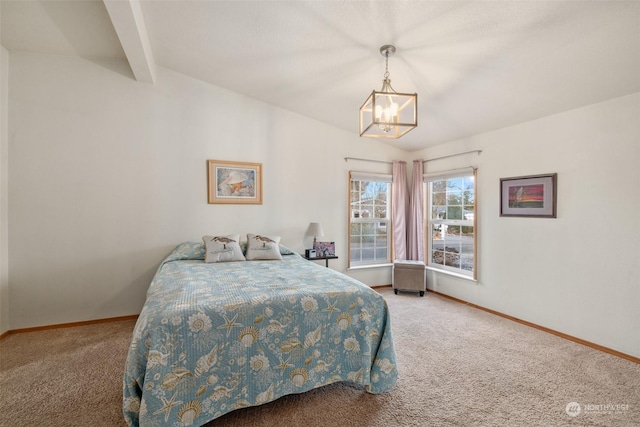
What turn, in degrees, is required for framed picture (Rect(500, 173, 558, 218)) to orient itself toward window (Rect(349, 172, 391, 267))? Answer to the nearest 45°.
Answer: approximately 45° to its right

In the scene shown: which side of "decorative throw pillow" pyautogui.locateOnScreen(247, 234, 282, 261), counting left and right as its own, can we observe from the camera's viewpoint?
front

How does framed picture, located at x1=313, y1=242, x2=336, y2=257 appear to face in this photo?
toward the camera

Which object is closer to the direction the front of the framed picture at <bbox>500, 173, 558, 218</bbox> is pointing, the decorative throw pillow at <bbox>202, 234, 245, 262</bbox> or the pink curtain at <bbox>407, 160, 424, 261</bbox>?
the decorative throw pillow

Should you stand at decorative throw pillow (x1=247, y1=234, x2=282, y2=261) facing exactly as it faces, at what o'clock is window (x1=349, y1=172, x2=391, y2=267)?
The window is roughly at 8 o'clock from the decorative throw pillow.

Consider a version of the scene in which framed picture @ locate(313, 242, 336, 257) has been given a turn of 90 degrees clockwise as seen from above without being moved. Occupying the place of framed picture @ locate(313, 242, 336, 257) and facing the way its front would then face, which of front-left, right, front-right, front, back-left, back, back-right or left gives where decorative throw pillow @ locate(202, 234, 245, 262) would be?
front-left

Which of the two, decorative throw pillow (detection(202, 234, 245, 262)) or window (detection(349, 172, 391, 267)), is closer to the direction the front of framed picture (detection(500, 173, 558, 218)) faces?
the decorative throw pillow

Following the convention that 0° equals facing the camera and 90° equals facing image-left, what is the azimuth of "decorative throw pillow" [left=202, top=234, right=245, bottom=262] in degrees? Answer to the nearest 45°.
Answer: approximately 0°

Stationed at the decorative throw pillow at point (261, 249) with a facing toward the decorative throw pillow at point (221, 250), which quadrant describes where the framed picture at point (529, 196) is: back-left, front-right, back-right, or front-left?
back-left

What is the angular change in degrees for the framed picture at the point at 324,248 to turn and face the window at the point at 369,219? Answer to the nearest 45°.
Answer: approximately 135° to its left
